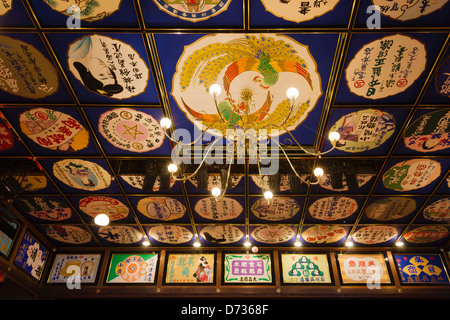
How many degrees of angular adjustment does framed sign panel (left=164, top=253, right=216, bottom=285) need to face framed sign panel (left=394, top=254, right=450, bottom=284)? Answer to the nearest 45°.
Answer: approximately 90° to its left

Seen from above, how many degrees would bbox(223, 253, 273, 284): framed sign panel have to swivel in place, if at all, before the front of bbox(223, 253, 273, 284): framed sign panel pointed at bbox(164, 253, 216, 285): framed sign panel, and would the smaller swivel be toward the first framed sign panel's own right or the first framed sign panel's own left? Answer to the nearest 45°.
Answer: approximately 90° to the first framed sign panel's own right

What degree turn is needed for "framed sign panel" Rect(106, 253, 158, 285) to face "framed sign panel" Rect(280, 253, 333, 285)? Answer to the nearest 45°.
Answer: approximately 90° to its left

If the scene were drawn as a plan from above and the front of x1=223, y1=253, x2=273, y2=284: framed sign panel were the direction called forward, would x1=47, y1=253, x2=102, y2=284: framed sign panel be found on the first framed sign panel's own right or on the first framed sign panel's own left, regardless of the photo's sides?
on the first framed sign panel's own right

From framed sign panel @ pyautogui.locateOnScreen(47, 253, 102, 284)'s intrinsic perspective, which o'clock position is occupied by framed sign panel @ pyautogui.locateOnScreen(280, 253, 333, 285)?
framed sign panel @ pyautogui.locateOnScreen(280, 253, 333, 285) is roughly at 10 o'clock from framed sign panel @ pyautogui.locateOnScreen(47, 253, 102, 284).

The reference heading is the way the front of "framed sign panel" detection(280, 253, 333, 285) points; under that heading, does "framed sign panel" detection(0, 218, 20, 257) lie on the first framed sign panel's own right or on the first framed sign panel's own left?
on the first framed sign panel's own right

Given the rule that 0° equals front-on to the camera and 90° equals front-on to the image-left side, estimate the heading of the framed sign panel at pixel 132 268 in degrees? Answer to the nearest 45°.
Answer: approximately 0°

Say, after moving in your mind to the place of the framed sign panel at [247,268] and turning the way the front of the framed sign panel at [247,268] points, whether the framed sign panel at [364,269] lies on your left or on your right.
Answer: on your left

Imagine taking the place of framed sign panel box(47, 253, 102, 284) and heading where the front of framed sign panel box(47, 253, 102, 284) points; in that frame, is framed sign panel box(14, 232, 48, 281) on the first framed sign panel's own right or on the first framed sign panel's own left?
on the first framed sign panel's own right

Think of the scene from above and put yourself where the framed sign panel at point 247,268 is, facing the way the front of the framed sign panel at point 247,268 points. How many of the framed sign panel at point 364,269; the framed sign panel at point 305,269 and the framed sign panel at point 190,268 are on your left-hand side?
2
